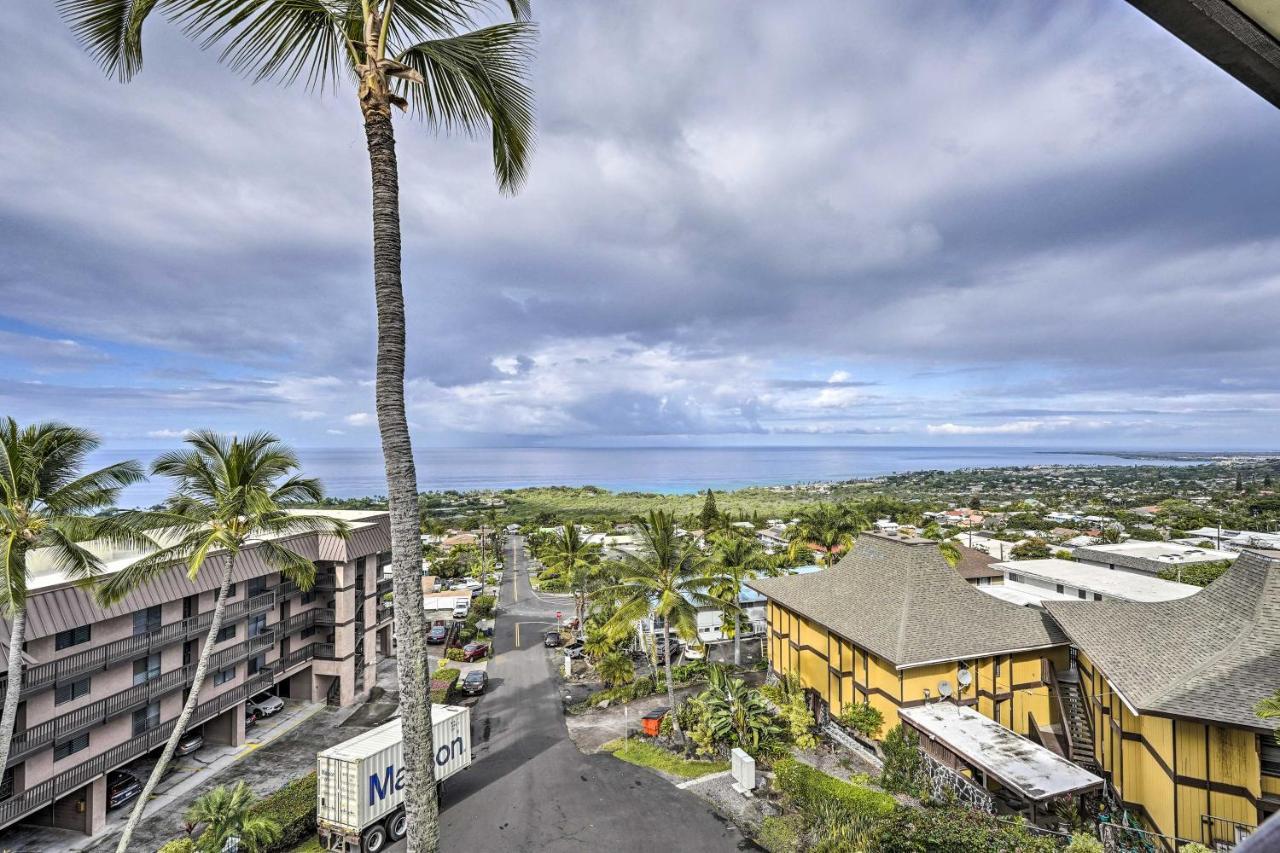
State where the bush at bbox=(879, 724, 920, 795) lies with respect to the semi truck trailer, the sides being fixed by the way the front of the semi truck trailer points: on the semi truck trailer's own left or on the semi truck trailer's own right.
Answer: on the semi truck trailer's own right

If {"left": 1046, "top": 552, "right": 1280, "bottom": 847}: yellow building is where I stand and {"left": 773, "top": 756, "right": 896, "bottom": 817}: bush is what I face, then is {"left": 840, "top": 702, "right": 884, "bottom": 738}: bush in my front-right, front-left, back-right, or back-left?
front-right

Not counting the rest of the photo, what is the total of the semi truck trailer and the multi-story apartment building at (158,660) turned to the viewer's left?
0

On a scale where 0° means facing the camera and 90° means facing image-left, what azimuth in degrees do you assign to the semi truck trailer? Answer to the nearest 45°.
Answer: approximately 225°

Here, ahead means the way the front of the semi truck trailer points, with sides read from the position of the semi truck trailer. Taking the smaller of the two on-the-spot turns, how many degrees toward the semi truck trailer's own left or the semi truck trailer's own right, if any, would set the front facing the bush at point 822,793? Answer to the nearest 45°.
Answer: approximately 45° to the semi truck trailer's own right

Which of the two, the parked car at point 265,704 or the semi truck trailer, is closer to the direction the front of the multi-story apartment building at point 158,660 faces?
the semi truck trailer

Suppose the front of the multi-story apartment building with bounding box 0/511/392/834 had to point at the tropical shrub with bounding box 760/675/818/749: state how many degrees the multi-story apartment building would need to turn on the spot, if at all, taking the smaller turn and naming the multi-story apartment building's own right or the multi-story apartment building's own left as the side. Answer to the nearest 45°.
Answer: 0° — it already faces it

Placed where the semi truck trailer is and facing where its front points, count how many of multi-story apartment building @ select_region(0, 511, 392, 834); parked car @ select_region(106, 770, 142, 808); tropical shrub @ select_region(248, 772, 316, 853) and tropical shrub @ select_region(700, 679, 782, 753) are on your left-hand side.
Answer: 3

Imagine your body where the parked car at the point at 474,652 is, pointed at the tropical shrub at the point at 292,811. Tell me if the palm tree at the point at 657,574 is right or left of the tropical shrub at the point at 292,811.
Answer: left

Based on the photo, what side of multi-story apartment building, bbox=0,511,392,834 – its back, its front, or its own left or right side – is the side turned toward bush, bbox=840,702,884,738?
front

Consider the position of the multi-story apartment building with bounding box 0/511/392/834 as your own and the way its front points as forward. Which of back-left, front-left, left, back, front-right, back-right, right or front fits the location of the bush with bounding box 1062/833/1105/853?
front

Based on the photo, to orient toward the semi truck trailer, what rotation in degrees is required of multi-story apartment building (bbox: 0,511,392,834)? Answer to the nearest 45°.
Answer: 0° — it already faces it

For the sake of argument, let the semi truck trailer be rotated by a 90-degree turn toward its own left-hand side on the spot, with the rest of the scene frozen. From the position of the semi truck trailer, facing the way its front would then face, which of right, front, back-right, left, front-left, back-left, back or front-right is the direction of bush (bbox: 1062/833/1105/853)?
back

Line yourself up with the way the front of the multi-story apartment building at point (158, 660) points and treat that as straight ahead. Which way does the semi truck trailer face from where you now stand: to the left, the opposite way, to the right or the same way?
to the left

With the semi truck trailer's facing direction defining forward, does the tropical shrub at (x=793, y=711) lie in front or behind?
in front

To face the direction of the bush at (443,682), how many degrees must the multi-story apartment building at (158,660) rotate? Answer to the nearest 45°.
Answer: approximately 90° to its left

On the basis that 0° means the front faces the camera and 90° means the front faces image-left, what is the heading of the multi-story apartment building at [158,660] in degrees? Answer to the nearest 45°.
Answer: approximately 315°

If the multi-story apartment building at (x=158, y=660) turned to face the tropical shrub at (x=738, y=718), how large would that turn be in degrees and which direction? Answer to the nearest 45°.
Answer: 0° — it already faces it

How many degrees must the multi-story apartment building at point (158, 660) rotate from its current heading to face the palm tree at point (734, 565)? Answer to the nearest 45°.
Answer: approximately 45° to its left

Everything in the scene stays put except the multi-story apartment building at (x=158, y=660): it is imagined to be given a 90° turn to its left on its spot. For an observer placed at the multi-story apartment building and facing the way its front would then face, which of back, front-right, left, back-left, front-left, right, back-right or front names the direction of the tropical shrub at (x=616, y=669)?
front-right
